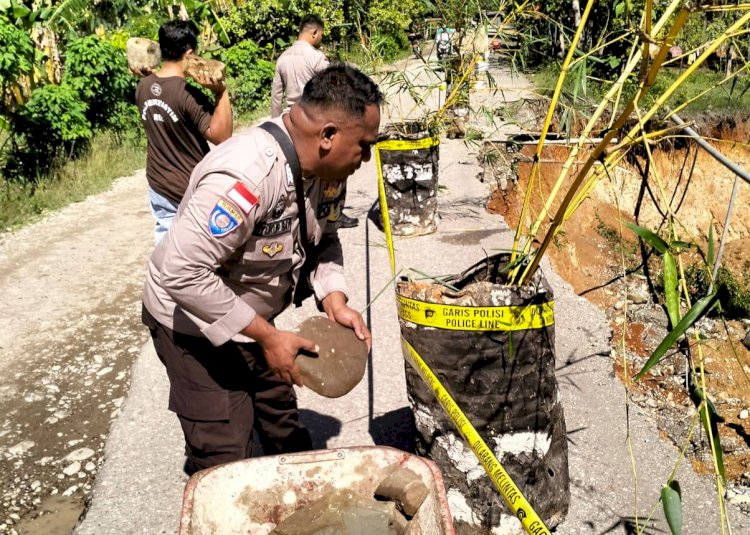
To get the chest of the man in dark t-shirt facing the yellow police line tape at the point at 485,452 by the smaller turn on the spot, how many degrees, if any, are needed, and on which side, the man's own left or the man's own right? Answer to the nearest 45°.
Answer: approximately 135° to the man's own right

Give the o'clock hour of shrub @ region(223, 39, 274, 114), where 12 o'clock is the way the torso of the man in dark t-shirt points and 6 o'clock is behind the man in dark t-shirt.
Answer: The shrub is roughly at 11 o'clock from the man in dark t-shirt.

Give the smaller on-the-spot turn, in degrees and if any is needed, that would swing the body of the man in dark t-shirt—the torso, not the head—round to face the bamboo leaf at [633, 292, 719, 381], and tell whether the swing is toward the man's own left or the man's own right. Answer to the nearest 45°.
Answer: approximately 135° to the man's own right

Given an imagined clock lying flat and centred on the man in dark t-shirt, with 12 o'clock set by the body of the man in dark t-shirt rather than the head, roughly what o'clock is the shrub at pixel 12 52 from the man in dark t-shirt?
The shrub is roughly at 10 o'clock from the man in dark t-shirt.

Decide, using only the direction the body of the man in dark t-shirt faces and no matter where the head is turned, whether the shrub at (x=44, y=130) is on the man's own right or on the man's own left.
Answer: on the man's own left

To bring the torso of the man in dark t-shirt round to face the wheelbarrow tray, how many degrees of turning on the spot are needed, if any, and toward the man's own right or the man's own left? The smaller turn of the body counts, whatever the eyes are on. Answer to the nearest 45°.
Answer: approximately 135° to the man's own right

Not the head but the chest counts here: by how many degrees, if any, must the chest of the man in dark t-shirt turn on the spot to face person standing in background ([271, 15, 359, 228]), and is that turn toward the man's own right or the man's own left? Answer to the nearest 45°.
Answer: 0° — they already face them

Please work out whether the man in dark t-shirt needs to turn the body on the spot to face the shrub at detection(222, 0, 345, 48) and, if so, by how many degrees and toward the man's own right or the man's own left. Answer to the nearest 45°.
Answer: approximately 45° to the man's own left

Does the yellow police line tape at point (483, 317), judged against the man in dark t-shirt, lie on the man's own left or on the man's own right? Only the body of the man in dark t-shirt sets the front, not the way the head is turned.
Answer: on the man's own right

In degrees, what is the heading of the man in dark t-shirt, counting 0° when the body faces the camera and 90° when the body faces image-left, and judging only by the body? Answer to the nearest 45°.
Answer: approximately 225°

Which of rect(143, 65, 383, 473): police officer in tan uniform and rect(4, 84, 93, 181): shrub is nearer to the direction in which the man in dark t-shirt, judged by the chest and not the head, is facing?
the shrub

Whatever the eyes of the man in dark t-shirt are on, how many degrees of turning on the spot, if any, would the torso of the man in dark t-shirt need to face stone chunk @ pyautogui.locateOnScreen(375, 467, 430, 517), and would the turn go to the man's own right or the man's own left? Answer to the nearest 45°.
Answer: approximately 135° to the man's own right

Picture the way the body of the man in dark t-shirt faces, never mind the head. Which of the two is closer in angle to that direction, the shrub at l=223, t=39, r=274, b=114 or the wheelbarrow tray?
the shrub

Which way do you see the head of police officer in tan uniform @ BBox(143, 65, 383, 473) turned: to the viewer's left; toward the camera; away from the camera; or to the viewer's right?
to the viewer's right
